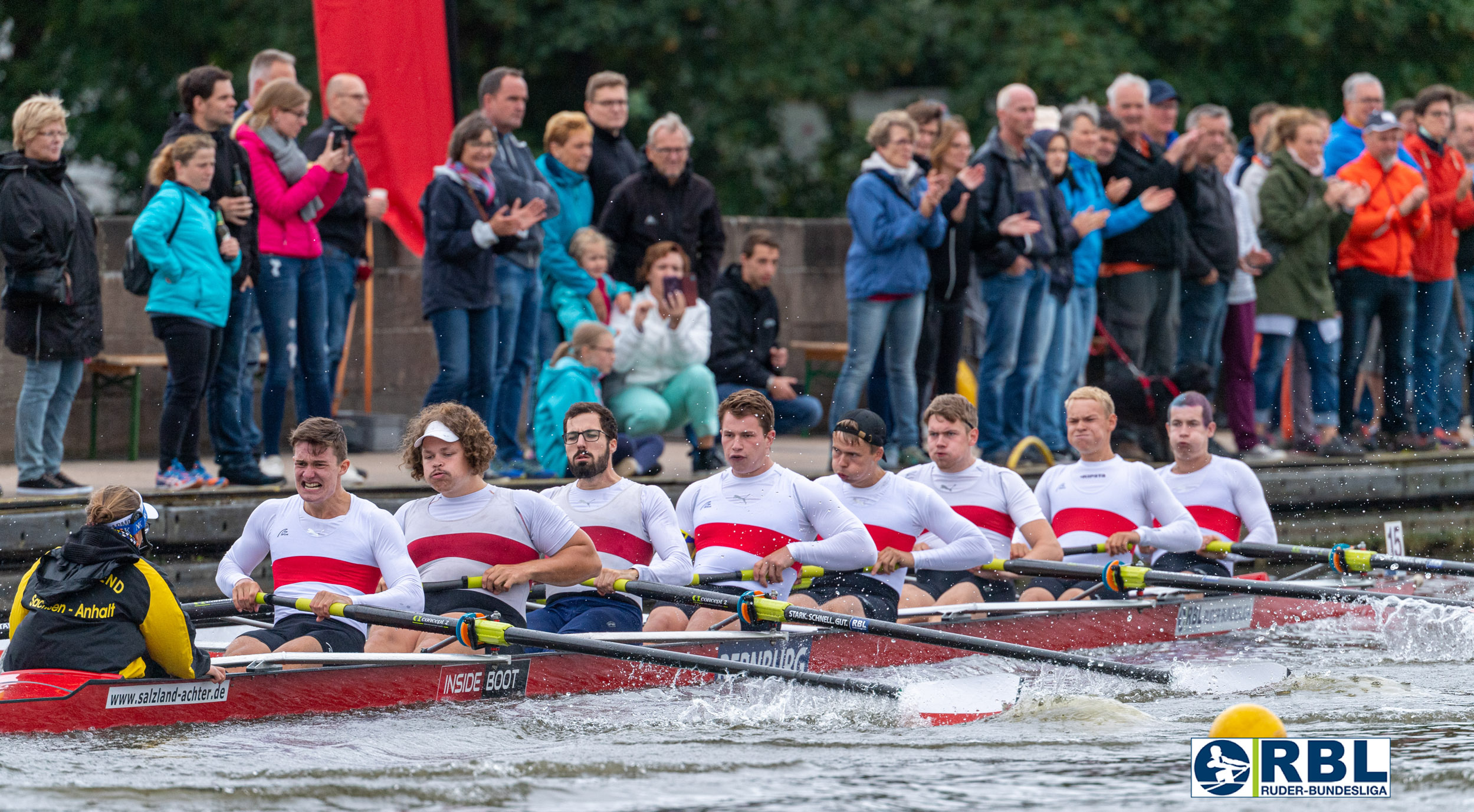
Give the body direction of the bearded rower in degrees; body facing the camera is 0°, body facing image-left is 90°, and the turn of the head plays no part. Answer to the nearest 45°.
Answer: approximately 45°

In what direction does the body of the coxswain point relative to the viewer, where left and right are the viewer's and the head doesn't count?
facing away from the viewer and to the right of the viewer

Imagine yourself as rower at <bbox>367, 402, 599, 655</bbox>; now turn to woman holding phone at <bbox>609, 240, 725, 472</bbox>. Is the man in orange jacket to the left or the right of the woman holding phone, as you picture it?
right

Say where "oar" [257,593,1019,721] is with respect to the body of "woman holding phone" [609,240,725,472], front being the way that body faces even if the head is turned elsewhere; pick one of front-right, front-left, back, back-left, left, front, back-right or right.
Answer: front

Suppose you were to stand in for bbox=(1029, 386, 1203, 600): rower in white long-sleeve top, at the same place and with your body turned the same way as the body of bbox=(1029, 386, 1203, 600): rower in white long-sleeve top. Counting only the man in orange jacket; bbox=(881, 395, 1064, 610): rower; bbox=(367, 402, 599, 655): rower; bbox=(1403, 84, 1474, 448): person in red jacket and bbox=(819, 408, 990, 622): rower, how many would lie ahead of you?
3

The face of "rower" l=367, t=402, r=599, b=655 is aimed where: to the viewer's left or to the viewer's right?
to the viewer's left

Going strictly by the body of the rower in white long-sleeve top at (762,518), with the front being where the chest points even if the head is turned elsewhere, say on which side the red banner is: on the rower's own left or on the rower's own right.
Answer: on the rower's own right

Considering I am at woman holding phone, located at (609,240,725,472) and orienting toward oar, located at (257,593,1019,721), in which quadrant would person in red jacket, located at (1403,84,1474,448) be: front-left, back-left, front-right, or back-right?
back-left

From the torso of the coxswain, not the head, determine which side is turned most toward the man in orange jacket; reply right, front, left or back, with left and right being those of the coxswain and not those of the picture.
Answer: front

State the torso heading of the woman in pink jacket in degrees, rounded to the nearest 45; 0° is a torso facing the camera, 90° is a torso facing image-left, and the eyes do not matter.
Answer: approximately 315°

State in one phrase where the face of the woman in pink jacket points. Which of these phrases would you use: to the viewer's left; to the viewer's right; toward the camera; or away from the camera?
to the viewer's right

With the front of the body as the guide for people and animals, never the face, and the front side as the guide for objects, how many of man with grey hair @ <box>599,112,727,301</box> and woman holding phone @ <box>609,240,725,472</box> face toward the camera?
2

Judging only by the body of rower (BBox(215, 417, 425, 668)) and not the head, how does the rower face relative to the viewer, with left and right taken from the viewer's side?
facing the viewer and to the left of the viewer

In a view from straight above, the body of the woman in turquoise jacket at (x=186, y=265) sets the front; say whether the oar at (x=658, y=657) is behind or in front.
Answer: in front

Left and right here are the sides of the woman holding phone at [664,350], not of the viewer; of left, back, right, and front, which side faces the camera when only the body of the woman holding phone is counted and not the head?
front

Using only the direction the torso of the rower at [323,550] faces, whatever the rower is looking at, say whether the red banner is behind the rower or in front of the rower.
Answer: behind

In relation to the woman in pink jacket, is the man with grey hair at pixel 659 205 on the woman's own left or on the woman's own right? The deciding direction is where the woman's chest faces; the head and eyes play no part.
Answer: on the woman's own left

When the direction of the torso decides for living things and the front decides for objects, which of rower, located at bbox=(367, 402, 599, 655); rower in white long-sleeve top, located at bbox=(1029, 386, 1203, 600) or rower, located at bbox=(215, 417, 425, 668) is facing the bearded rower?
the rower in white long-sleeve top
